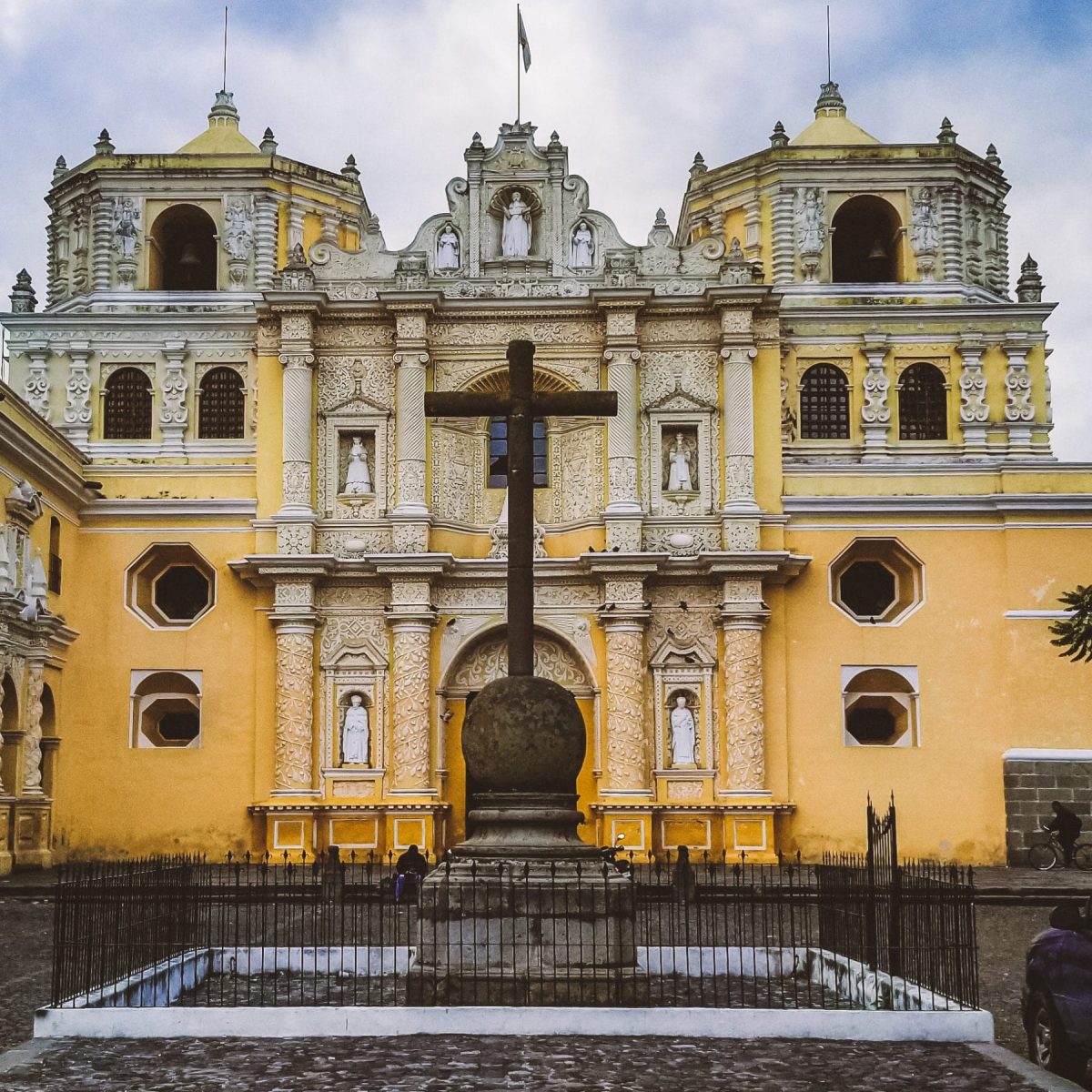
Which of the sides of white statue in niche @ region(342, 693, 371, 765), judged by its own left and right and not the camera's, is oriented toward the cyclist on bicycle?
left

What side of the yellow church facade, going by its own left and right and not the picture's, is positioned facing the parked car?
front

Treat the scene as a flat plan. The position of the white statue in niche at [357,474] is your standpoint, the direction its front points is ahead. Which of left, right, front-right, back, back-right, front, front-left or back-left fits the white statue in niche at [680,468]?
left

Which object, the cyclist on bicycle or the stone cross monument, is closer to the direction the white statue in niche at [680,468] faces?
the stone cross monument

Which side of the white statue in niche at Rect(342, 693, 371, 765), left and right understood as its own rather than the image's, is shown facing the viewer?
front

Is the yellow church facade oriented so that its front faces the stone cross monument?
yes

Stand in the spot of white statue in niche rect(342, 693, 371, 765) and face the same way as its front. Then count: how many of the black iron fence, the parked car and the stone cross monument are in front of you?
3

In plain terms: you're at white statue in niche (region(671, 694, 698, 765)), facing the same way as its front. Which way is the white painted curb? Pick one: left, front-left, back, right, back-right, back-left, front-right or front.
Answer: front

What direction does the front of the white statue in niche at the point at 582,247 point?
toward the camera

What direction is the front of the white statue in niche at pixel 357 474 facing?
toward the camera

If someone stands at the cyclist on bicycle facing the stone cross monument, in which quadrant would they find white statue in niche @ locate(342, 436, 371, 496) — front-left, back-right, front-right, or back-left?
front-right
